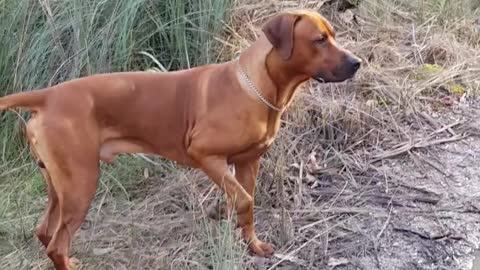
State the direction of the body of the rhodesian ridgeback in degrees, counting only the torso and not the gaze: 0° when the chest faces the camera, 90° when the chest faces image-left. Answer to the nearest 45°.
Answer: approximately 270°
